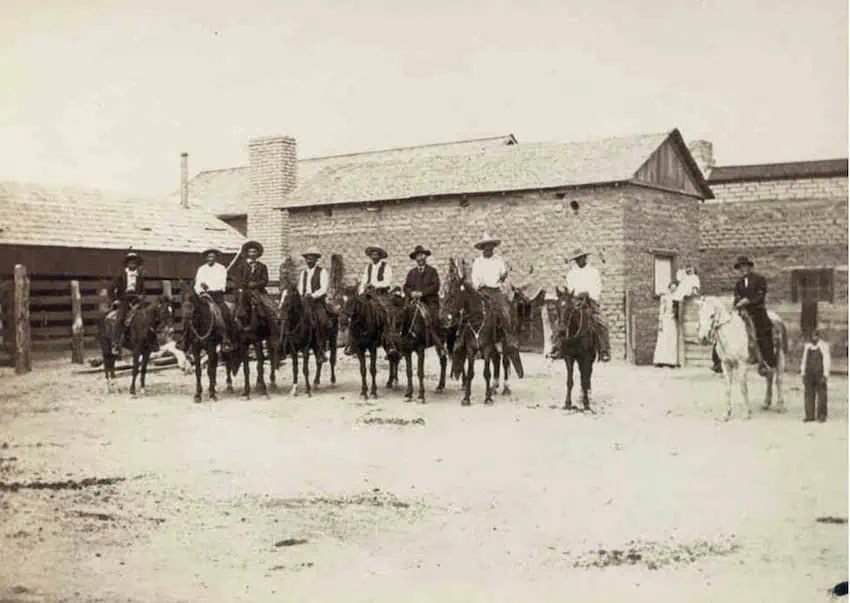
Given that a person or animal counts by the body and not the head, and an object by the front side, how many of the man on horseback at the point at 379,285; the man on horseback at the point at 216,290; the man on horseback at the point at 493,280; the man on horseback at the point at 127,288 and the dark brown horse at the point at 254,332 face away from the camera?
0

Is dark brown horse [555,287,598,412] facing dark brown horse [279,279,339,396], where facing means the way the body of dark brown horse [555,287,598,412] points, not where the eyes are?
no

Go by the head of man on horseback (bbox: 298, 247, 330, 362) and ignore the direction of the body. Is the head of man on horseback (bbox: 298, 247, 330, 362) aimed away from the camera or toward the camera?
toward the camera

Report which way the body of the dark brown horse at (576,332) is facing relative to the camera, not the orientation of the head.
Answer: toward the camera

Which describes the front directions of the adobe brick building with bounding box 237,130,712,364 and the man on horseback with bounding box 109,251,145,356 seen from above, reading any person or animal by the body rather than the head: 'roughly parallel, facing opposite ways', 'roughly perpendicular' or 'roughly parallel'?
roughly parallel

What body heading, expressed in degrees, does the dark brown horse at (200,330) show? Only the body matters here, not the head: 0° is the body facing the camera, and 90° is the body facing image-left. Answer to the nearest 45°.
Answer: approximately 45°

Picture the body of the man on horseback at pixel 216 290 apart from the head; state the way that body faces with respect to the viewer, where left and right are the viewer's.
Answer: facing the viewer and to the left of the viewer

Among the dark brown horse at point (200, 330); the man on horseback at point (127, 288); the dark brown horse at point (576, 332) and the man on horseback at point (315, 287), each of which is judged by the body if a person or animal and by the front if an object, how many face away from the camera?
0

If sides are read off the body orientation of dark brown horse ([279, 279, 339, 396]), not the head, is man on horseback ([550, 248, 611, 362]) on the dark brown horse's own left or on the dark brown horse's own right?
on the dark brown horse's own left

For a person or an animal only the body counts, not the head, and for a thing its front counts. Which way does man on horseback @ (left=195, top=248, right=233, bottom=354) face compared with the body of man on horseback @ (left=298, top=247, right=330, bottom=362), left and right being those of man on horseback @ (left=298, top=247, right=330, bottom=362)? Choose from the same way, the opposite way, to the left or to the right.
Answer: the same way

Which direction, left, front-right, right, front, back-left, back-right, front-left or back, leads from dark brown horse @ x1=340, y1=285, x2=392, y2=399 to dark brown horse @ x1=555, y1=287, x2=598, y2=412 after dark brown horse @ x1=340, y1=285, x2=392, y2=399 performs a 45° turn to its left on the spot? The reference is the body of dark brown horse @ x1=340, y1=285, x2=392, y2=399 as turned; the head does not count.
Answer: front-left

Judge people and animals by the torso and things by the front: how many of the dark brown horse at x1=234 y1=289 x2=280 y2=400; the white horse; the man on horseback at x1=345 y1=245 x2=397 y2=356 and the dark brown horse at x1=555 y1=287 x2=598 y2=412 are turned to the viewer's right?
0

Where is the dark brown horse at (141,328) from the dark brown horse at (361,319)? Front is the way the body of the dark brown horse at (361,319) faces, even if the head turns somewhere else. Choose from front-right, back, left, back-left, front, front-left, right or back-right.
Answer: front-right

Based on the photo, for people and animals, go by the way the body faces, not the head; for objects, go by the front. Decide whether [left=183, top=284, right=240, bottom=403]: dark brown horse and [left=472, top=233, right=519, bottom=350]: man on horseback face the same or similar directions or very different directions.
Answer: same or similar directions

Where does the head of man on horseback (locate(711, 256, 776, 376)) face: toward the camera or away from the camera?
toward the camera
